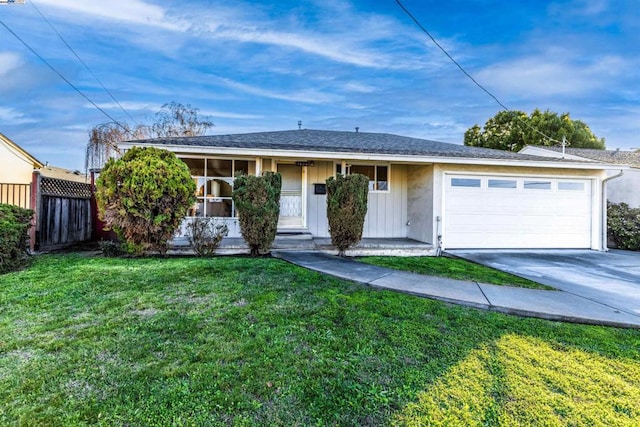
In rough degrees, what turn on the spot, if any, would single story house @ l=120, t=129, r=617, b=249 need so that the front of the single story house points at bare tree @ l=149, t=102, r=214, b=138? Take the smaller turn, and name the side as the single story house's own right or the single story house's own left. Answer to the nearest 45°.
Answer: approximately 135° to the single story house's own right

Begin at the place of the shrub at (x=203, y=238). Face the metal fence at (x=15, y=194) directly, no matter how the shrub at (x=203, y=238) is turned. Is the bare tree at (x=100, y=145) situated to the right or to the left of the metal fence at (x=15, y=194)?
right

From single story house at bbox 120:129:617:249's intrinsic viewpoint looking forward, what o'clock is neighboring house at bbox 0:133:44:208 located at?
The neighboring house is roughly at 3 o'clock from the single story house.

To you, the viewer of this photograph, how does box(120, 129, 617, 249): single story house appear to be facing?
facing the viewer

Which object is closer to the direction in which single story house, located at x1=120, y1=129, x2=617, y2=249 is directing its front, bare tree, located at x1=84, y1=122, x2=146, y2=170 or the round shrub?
the round shrub

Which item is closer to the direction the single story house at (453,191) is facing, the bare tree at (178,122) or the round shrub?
the round shrub

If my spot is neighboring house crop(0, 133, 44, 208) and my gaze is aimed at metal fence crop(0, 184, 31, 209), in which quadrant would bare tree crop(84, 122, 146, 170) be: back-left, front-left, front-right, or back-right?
back-left

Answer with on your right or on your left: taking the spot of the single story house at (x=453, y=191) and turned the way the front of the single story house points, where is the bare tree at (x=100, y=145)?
on your right

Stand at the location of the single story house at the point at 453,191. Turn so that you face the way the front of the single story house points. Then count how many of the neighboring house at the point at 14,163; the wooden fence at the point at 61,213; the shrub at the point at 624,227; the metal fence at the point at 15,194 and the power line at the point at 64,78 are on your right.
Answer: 4

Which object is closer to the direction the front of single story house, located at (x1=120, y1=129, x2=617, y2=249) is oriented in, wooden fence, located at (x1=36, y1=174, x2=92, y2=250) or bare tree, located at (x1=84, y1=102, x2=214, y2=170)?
the wooden fence

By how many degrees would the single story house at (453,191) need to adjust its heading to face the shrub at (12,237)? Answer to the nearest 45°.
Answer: approximately 45° to its right

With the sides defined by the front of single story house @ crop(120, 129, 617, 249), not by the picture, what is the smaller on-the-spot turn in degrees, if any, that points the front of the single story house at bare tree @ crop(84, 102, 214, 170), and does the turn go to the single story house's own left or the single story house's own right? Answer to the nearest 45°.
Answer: approximately 135° to the single story house's own right

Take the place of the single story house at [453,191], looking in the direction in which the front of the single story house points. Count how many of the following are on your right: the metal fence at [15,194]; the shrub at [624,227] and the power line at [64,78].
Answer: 2

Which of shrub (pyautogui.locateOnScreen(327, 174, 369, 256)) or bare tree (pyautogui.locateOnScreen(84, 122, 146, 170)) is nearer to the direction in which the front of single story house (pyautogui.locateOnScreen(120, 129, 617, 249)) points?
the shrub

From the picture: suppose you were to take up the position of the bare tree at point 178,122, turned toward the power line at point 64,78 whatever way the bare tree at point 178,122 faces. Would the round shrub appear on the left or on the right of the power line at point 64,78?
left

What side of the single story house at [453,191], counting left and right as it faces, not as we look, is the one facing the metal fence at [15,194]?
right
